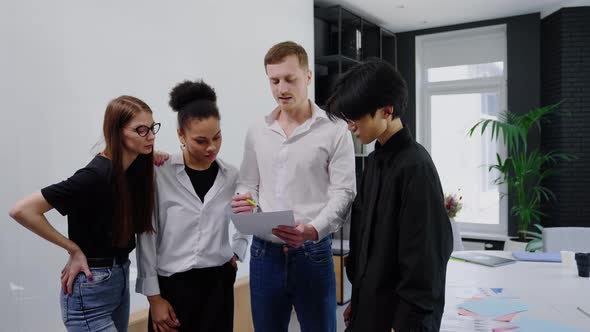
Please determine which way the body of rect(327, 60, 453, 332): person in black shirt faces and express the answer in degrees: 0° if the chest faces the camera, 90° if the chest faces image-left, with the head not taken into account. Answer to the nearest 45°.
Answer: approximately 45°

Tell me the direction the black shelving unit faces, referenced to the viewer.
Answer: facing the viewer and to the right of the viewer

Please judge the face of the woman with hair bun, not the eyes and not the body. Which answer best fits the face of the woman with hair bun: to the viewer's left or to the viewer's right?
to the viewer's right

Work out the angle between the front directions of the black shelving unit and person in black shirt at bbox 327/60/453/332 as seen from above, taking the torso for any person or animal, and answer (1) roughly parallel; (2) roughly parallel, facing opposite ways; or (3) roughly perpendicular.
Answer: roughly perpendicular

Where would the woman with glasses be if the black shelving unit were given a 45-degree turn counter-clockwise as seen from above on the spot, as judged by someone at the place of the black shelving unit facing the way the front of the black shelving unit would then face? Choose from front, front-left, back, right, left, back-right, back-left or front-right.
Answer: right

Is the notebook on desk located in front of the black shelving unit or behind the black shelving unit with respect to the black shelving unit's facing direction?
in front

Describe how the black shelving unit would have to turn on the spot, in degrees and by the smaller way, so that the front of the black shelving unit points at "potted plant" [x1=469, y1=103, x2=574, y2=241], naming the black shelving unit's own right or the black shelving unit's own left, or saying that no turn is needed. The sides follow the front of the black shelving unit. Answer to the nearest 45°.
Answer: approximately 45° to the black shelving unit's own left

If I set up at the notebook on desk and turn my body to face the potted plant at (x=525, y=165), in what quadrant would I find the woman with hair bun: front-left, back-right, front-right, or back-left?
back-left

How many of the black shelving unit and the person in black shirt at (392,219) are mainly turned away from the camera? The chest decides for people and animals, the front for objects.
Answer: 0

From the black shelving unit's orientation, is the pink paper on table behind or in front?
in front

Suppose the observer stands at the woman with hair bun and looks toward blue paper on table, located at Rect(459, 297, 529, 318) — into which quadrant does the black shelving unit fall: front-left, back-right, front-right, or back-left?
front-left

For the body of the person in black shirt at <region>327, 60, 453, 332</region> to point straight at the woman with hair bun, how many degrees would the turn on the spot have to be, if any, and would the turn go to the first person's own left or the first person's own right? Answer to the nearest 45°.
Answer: approximately 45° to the first person's own right

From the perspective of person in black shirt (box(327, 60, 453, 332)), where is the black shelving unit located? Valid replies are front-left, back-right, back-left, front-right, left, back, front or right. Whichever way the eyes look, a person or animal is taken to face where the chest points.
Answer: back-right
